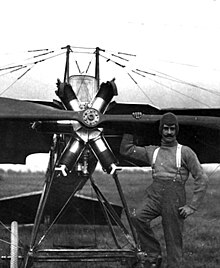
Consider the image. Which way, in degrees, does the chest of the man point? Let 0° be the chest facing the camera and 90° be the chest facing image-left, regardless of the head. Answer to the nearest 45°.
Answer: approximately 0°
